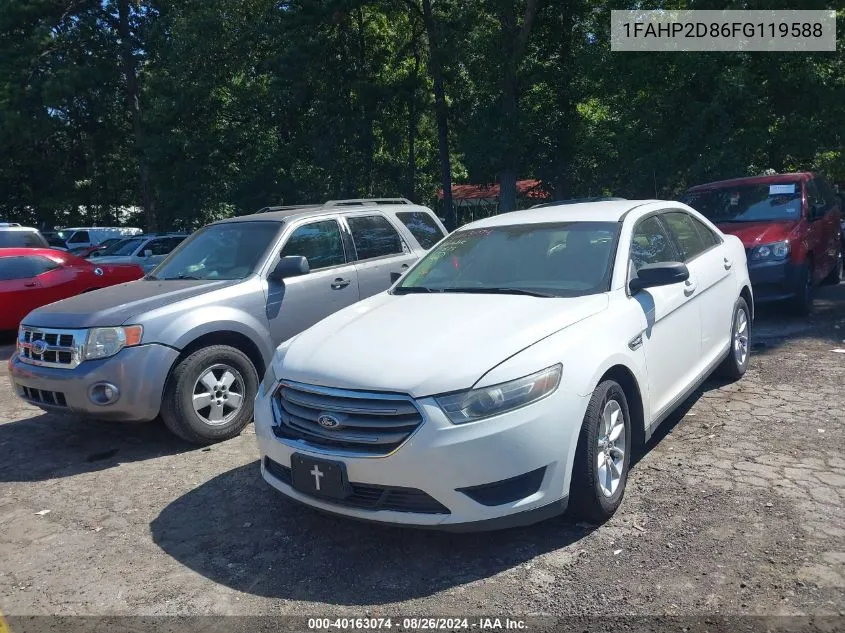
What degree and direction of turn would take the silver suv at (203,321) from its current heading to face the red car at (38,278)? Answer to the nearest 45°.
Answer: approximately 135° to its right

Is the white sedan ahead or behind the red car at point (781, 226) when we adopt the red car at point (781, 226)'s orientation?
ahead

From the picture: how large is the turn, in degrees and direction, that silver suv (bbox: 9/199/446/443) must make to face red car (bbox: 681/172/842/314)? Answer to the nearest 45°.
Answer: approximately 135° to its left

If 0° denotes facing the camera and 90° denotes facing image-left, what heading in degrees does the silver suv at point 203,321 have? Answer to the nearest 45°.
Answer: approximately 45°

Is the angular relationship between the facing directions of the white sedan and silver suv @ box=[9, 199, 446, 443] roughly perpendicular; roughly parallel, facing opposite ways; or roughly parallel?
roughly parallel

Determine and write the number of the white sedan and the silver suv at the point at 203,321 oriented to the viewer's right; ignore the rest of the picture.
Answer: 0

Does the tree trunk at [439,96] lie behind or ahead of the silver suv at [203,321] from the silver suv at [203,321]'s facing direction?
behind

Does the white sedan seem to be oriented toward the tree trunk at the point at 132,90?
no

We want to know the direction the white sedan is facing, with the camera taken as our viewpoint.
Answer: facing the viewer and to the left of the viewer

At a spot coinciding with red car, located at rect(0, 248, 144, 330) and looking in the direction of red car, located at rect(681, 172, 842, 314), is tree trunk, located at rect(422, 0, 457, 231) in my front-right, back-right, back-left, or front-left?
front-left

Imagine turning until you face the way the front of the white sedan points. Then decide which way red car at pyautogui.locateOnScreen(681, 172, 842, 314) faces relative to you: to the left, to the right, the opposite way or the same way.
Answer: the same way

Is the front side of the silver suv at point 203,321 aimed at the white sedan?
no

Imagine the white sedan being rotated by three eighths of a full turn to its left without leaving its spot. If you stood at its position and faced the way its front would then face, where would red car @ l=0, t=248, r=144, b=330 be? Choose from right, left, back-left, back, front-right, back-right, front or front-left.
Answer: back-left

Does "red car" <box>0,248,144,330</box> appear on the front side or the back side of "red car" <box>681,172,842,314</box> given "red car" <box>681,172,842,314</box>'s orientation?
on the front side

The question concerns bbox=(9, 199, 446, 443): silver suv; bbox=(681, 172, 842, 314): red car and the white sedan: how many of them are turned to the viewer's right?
0

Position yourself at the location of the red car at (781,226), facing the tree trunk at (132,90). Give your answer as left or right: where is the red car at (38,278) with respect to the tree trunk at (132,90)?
left

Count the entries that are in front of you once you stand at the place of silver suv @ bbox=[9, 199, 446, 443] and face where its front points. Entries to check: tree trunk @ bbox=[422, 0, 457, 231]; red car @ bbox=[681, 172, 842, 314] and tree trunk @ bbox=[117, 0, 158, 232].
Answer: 0

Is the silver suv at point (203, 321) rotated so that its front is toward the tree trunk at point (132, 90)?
no

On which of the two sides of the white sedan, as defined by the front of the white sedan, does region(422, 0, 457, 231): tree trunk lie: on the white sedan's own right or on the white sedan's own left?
on the white sedan's own right

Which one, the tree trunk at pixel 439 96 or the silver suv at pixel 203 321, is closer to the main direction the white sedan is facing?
the silver suv

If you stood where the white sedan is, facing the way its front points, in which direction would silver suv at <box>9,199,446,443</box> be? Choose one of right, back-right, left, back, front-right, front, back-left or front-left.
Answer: right

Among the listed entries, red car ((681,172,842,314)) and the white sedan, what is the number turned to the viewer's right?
0
